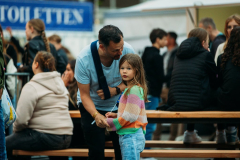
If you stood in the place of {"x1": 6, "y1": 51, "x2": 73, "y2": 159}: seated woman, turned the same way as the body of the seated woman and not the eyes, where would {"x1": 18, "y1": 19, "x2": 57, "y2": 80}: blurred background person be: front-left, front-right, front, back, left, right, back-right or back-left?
front-right

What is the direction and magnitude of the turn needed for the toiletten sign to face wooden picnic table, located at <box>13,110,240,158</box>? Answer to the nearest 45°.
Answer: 0° — it already faces it
